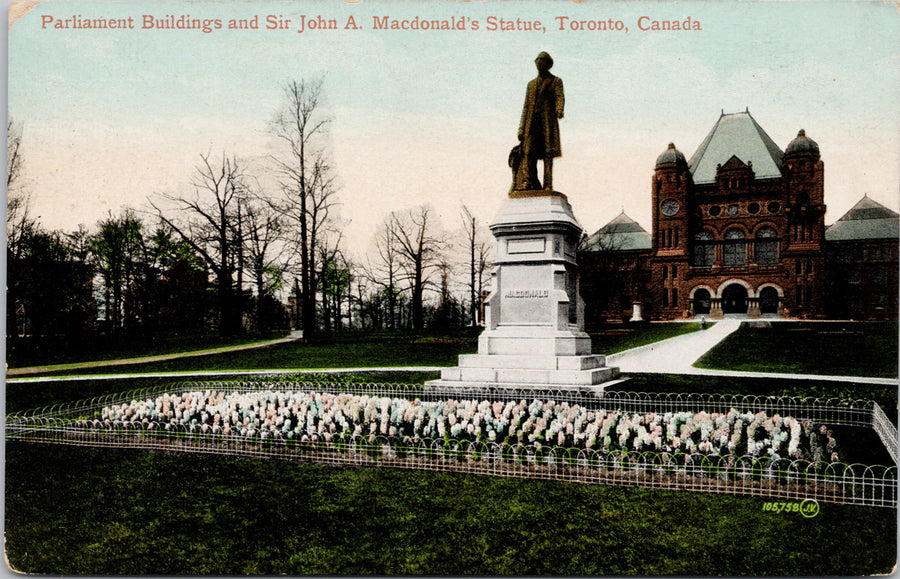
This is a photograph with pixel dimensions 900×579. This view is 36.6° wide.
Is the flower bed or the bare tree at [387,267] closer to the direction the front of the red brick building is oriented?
the flower bed

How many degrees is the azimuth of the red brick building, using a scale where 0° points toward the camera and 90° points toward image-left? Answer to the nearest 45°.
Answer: approximately 0°

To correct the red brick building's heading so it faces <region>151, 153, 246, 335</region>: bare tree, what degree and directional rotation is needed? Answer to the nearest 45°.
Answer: approximately 45° to its right

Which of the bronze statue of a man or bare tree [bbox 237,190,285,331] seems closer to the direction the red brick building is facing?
the bronze statue of a man

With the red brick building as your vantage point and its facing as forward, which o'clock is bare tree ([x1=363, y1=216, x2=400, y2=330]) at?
The bare tree is roughly at 2 o'clock from the red brick building.

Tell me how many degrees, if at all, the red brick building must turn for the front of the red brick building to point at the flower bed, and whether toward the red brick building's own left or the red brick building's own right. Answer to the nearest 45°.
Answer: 0° — it already faces it

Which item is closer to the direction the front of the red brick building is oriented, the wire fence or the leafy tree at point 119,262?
the wire fence
